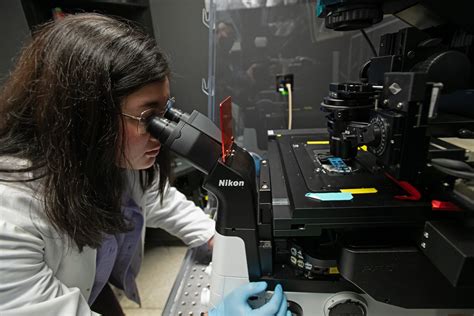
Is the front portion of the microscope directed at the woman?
yes

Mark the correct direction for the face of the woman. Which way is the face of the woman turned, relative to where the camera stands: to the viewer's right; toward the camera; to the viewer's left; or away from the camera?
to the viewer's right

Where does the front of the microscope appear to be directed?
to the viewer's left
